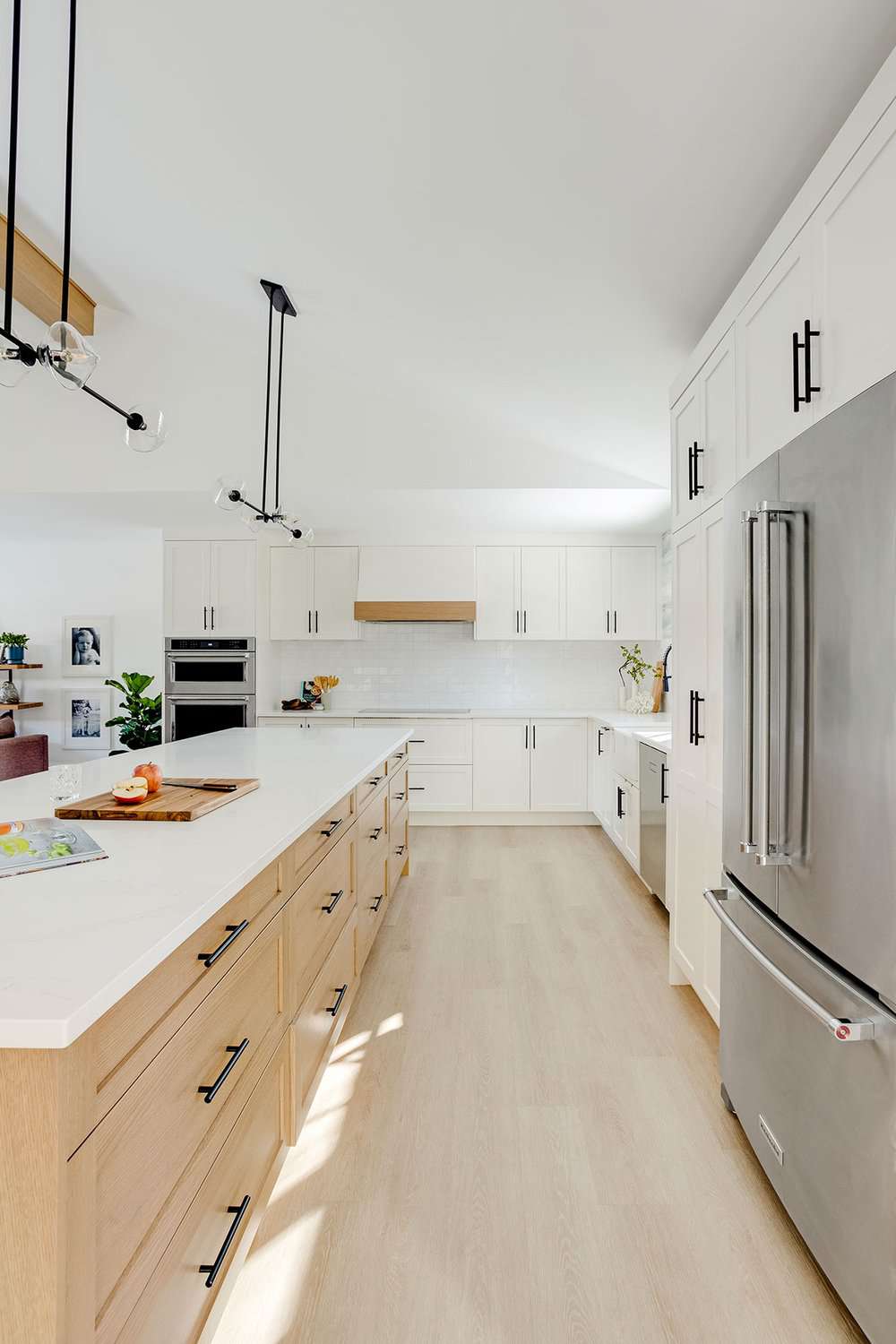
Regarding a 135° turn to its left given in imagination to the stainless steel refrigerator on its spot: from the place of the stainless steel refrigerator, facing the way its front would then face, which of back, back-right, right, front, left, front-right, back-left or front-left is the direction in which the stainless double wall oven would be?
back

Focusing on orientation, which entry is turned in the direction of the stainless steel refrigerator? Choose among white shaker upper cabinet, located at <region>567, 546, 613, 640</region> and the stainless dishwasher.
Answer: the white shaker upper cabinet

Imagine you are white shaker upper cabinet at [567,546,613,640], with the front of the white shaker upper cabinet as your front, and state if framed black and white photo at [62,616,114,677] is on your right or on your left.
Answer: on your right

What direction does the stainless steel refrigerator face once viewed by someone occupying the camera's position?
facing to the left of the viewer

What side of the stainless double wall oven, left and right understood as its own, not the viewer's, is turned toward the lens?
front

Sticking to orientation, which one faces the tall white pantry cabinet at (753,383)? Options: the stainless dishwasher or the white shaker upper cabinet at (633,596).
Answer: the white shaker upper cabinet

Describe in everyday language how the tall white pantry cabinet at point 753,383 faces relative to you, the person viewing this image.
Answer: facing to the left of the viewer

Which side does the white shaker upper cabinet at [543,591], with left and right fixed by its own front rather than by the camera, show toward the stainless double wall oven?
right

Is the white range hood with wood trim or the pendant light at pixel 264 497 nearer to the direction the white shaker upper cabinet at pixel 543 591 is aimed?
the pendant light

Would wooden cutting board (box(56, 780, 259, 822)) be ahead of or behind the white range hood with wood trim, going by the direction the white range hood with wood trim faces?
ahead

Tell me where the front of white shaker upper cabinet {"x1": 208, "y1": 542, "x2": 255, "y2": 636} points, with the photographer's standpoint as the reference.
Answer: facing the viewer

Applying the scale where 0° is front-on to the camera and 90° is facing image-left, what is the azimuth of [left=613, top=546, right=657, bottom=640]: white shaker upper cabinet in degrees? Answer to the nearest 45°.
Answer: approximately 0°

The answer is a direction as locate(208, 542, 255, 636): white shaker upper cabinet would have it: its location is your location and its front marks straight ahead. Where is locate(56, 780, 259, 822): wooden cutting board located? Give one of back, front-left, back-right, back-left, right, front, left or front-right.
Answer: front

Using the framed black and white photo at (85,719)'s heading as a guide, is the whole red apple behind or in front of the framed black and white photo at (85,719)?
in front
